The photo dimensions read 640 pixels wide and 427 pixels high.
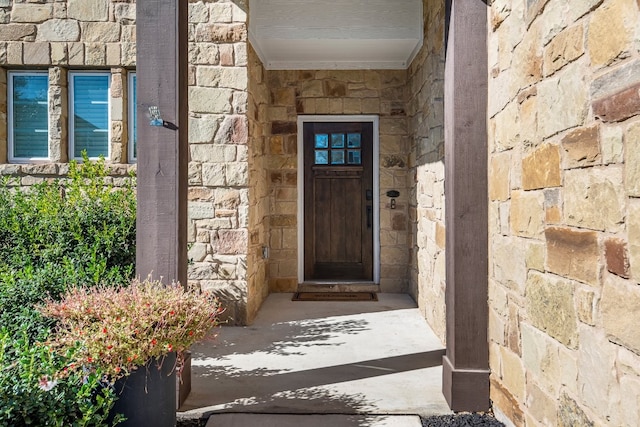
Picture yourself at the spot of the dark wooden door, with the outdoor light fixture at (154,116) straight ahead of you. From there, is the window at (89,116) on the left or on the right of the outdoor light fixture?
right

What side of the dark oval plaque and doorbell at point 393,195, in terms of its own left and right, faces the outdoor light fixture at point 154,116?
front

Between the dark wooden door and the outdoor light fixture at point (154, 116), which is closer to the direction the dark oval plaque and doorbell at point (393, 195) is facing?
the outdoor light fixture

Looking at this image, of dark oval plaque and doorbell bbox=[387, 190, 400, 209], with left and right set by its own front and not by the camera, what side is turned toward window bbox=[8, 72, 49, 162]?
right

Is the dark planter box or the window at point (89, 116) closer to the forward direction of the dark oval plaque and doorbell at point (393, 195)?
the dark planter box

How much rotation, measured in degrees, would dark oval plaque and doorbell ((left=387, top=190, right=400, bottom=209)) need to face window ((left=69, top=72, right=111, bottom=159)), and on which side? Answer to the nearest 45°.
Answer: approximately 45° to its right

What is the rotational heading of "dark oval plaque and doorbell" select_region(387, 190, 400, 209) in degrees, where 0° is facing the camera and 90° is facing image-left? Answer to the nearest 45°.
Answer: approximately 0°

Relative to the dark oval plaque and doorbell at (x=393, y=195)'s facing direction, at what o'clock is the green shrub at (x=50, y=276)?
The green shrub is roughly at 1 o'clock from the dark oval plaque and doorbell.

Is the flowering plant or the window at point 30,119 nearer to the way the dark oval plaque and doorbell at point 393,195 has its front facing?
the flowering plant

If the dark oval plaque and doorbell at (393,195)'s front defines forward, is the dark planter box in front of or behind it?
in front

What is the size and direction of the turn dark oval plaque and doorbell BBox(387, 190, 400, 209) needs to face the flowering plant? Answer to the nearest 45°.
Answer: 0° — it already faces it

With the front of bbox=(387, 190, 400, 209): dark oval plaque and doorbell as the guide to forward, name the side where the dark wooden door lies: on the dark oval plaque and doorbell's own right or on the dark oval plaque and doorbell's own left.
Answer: on the dark oval plaque and doorbell's own right
